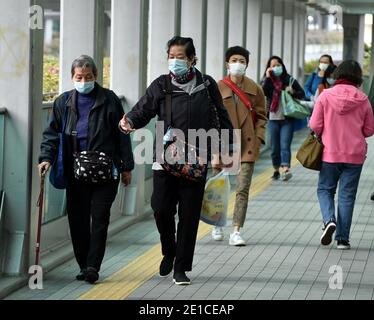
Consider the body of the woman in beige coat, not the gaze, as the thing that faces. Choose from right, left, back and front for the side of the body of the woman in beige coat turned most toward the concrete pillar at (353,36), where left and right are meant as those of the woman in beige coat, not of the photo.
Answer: back

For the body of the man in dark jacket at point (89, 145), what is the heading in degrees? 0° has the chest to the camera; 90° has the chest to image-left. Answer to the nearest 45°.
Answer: approximately 0°

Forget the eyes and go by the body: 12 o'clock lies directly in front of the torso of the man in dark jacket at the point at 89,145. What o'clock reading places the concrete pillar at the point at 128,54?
The concrete pillar is roughly at 6 o'clock from the man in dark jacket.

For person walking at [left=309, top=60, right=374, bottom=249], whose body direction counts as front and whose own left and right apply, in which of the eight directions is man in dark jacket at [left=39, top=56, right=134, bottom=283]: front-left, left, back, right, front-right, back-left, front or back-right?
back-left

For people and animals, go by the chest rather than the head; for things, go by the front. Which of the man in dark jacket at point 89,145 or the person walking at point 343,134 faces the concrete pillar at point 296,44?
the person walking

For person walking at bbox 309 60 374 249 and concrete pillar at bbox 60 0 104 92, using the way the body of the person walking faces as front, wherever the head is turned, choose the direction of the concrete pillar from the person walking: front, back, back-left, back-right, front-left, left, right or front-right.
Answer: left

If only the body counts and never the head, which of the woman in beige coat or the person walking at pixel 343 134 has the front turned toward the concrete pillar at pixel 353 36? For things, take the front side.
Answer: the person walking

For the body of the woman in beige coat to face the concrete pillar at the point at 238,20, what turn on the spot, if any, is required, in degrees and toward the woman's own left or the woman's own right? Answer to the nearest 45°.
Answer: approximately 180°

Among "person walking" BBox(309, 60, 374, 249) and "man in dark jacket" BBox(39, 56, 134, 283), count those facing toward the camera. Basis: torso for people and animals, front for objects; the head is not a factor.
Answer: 1

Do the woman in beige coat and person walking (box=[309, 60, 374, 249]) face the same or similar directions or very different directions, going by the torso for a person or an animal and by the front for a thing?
very different directions

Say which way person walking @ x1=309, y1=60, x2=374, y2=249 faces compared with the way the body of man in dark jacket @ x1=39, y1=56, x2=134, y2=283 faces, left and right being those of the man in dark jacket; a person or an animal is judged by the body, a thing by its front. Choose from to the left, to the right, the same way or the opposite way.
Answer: the opposite way

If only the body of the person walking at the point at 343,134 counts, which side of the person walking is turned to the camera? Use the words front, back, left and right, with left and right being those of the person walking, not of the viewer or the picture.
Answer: back

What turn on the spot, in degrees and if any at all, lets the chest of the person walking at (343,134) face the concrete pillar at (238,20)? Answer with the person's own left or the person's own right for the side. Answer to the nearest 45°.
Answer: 0° — they already face it

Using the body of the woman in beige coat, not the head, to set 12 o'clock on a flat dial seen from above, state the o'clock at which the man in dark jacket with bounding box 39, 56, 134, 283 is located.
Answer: The man in dark jacket is roughly at 1 o'clock from the woman in beige coat.
